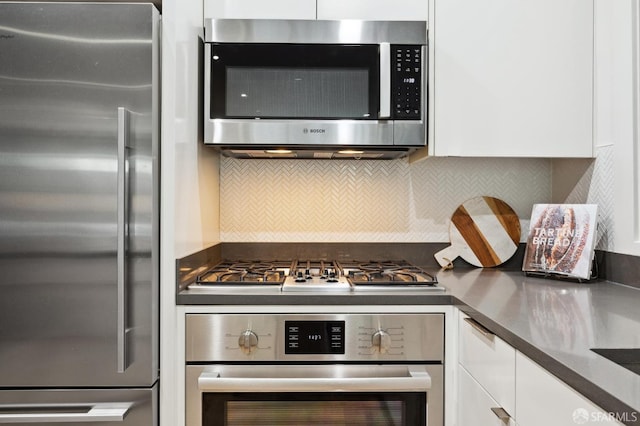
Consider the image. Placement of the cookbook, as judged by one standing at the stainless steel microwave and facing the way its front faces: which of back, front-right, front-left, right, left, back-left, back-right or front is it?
left

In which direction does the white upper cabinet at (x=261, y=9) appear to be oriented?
toward the camera

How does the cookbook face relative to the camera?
toward the camera

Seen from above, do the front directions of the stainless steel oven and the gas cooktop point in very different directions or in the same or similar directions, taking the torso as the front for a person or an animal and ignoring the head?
same or similar directions

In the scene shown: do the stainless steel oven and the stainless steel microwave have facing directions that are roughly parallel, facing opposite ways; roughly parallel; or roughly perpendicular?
roughly parallel

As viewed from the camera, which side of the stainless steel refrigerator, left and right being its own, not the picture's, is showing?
front

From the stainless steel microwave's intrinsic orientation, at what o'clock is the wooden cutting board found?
The wooden cutting board is roughly at 8 o'clock from the stainless steel microwave.

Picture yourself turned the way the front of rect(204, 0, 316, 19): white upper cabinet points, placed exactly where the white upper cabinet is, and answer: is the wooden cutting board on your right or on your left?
on your left

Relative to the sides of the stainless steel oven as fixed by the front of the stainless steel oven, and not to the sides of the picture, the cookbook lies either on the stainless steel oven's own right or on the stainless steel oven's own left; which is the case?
on the stainless steel oven's own left

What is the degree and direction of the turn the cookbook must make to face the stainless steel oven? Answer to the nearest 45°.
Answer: approximately 45° to its right
